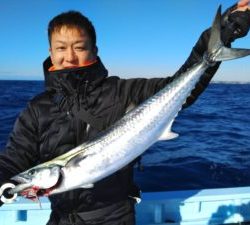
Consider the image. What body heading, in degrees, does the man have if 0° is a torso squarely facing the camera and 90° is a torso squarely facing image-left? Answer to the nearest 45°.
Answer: approximately 0°
